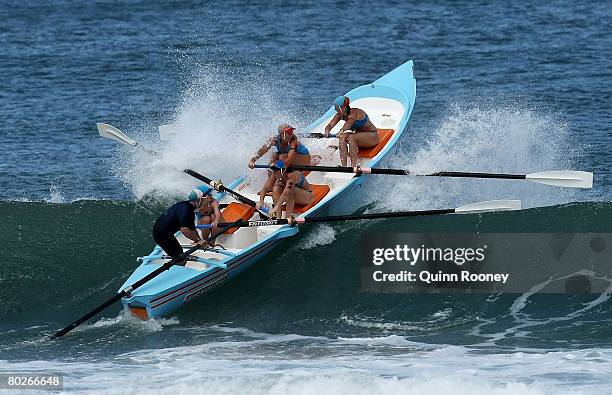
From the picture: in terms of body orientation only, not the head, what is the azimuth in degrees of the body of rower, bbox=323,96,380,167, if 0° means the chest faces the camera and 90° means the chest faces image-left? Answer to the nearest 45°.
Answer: approximately 45°

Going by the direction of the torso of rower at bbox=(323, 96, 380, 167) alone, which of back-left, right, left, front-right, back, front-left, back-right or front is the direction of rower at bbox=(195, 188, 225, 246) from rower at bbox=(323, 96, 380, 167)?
front

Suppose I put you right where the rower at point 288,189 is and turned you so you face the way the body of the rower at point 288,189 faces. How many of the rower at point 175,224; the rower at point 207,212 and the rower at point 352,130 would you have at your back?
1

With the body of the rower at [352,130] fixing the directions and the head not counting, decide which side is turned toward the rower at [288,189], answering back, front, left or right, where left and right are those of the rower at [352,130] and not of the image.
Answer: front

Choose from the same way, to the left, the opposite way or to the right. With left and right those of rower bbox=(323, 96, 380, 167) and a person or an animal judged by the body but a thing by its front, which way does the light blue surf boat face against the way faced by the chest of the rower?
the opposite way

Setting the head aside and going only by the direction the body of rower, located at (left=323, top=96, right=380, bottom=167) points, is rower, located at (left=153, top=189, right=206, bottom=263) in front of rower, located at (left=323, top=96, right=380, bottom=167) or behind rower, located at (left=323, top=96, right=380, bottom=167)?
in front

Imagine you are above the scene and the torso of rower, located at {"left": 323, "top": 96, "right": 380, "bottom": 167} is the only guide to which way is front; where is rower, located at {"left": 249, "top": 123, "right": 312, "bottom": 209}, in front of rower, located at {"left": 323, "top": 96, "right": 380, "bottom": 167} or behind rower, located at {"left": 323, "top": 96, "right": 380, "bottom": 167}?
in front

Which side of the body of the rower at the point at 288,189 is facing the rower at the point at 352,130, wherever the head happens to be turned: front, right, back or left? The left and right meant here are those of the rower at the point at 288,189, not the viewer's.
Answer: back

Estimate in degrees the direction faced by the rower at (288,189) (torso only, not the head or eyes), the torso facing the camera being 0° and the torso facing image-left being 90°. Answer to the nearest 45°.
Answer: approximately 45°

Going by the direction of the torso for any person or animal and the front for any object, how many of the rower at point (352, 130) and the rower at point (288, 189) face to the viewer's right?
0
